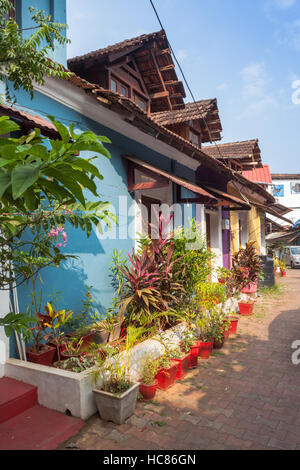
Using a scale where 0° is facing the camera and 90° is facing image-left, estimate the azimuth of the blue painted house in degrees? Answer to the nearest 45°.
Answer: approximately 315°

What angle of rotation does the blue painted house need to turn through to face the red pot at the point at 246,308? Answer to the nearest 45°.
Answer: approximately 90° to its left

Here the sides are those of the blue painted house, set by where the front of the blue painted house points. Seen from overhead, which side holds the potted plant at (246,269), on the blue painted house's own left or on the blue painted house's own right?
on the blue painted house's own left
